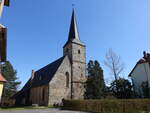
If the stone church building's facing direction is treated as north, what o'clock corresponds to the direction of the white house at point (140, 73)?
The white house is roughly at 11 o'clock from the stone church building.

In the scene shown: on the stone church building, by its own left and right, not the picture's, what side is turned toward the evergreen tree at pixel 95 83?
left

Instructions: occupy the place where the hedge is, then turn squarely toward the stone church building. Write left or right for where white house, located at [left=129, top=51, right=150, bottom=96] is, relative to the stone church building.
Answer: right

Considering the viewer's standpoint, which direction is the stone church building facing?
facing the viewer and to the right of the viewer

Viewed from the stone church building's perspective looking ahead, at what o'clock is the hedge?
The hedge is roughly at 1 o'clock from the stone church building.
